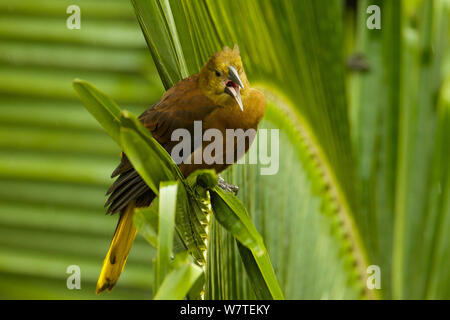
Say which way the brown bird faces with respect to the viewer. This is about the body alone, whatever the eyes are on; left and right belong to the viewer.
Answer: facing the viewer and to the right of the viewer
